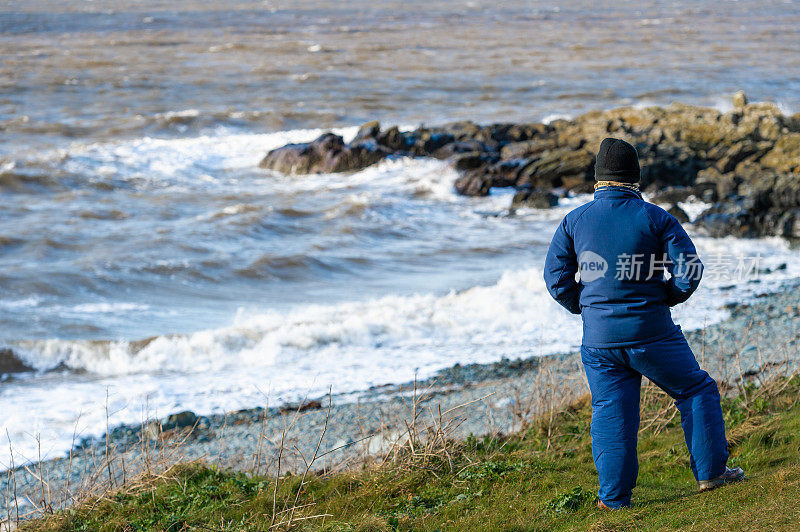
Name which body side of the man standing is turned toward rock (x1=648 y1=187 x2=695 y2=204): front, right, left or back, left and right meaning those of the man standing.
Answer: front

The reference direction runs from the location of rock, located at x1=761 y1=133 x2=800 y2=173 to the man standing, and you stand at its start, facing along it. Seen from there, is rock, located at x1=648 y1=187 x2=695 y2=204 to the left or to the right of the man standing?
right

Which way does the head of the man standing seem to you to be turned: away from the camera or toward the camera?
away from the camera

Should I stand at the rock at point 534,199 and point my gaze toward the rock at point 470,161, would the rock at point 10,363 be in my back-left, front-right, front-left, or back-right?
back-left

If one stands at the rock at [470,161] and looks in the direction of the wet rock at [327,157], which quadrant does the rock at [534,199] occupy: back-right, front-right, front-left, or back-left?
back-left

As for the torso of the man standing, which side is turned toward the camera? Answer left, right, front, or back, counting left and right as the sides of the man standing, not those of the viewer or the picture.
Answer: back

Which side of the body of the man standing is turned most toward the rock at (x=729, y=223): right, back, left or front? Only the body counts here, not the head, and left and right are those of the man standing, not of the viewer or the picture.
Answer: front

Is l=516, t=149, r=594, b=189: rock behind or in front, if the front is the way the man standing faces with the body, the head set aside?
in front

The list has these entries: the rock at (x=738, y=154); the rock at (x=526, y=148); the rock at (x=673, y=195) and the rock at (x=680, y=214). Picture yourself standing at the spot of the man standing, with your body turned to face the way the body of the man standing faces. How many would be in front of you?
4

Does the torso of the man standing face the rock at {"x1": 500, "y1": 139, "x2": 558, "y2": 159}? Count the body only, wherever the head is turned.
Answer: yes
